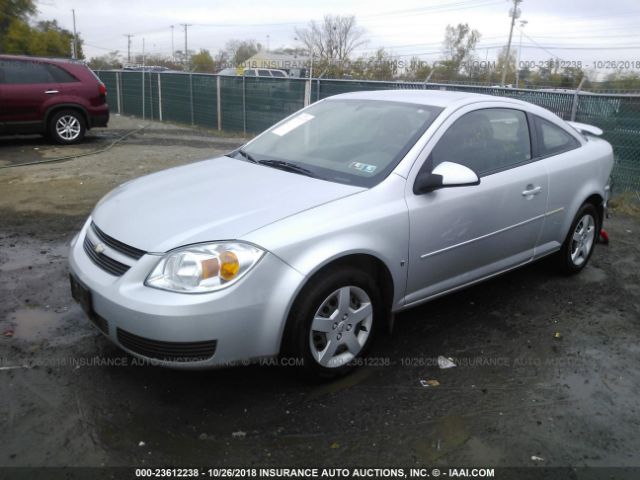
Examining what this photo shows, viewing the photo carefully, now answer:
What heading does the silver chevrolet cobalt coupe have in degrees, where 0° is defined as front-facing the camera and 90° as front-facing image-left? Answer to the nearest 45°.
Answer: approximately 45°

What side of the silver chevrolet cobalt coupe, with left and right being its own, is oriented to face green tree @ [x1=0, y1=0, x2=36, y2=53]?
right

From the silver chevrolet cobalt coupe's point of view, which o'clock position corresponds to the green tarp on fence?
The green tarp on fence is roughly at 4 o'clock from the silver chevrolet cobalt coupe.

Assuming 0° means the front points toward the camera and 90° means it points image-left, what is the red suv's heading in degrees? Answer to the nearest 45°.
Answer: approximately 90°

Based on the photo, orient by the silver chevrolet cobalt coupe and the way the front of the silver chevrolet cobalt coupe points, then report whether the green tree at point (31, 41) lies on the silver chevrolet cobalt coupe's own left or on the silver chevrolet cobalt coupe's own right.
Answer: on the silver chevrolet cobalt coupe's own right

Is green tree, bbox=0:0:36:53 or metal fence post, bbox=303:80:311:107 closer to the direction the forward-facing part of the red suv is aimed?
the green tree

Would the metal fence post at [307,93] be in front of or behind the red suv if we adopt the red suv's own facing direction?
behind

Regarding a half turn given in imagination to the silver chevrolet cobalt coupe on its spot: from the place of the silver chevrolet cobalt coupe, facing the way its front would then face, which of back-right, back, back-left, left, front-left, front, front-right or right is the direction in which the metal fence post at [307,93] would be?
front-left

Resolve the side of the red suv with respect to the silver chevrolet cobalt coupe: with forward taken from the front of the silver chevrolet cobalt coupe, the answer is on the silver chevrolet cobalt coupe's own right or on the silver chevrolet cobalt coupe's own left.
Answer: on the silver chevrolet cobalt coupe's own right
